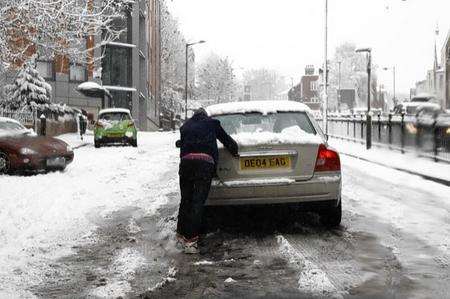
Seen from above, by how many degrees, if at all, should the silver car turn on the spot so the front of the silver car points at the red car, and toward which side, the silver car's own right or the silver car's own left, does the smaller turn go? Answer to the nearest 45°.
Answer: approximately 45° to the silver car's own left

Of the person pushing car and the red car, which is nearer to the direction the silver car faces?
the red car

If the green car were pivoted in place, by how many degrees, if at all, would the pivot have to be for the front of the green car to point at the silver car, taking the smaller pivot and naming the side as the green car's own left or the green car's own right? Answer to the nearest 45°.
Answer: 0° — it already faces it

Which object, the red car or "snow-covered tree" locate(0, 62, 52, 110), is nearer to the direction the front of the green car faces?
the red car

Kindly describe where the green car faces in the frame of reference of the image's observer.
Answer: facing the viewer

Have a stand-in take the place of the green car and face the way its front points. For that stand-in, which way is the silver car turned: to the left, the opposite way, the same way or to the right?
the opposite way

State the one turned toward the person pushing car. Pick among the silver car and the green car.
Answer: the green car

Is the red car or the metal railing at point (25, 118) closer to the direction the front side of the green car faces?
the red car

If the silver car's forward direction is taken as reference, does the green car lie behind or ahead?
ahead

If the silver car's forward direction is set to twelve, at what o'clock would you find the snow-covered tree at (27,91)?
The snow-covered tree is roughly at 11 o'clock from the silver car.

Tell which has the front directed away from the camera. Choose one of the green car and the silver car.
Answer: the silver car

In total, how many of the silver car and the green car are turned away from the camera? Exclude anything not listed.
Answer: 1

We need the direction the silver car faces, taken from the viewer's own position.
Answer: facing away from the viewer

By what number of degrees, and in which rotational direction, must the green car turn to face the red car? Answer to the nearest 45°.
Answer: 0° — it already faces it
